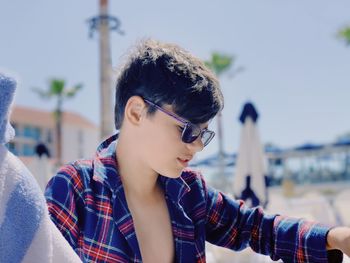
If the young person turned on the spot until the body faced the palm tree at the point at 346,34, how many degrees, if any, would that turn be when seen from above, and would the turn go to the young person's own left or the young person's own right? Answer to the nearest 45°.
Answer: approximately 135° to the young person's own left

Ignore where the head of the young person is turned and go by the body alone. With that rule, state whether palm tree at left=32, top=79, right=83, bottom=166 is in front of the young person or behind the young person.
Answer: behind

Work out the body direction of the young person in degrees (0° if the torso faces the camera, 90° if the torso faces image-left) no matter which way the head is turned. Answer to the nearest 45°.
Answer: approximately 315°

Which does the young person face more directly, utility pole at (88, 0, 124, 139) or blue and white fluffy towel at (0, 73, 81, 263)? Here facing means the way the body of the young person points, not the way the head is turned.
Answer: the blue and white fluffy towel

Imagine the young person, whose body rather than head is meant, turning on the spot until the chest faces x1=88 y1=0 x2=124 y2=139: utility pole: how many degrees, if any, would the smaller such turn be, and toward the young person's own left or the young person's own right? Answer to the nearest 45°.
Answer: approximately 135° to the young person's own left

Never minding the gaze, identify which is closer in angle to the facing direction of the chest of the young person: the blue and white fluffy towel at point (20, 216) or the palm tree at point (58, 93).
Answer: the blue and white fluffy towel

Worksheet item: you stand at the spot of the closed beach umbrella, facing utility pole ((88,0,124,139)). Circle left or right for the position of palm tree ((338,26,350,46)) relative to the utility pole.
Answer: right

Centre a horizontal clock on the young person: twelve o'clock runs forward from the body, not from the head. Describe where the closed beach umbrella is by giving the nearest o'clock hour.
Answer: The closed beach umbrella is roughly at 8 o'clock from the young person.
